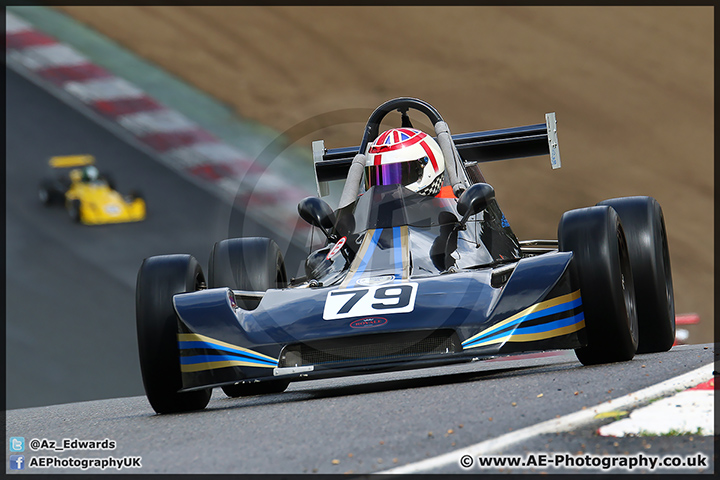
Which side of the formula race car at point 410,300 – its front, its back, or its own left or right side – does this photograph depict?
front

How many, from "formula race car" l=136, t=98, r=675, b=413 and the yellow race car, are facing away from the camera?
0

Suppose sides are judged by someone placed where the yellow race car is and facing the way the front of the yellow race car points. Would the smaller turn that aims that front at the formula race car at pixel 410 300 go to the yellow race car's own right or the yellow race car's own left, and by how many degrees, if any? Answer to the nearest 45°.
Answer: approximately 45° to the yellow race car's own right

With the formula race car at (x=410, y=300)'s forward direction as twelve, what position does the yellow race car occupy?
The yellow race car is roughly at 5 o'clock from the formula race car.
